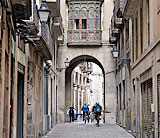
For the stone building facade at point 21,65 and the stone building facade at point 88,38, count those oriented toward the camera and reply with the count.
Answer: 1

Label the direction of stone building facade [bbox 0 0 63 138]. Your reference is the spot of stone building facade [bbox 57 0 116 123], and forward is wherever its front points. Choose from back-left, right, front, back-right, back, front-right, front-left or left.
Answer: front

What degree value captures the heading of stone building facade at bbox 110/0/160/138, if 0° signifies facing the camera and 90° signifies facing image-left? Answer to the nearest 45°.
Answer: approximately 90°

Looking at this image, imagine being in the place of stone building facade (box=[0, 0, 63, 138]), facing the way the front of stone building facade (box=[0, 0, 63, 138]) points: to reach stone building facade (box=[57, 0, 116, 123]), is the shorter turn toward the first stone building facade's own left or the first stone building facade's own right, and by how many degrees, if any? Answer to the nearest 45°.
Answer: approximately 90° to the first stone building facade's own left

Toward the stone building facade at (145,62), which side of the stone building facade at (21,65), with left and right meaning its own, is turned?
front

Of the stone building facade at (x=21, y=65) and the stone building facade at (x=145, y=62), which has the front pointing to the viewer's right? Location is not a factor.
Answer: the stone building facade at (x=21, y=65)

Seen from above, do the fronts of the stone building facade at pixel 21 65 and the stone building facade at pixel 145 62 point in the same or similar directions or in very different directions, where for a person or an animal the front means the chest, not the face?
very different directions

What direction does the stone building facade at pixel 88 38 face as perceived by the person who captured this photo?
facing the viewer

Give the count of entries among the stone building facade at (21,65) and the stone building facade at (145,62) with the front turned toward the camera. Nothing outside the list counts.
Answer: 0

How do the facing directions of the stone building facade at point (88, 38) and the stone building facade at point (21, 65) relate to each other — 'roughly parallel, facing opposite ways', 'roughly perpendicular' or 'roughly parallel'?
roughly perpendicular

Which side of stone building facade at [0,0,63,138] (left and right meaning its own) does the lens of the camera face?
right

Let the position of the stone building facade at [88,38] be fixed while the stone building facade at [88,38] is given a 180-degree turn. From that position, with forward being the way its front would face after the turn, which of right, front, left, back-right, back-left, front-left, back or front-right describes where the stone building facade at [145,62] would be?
back
